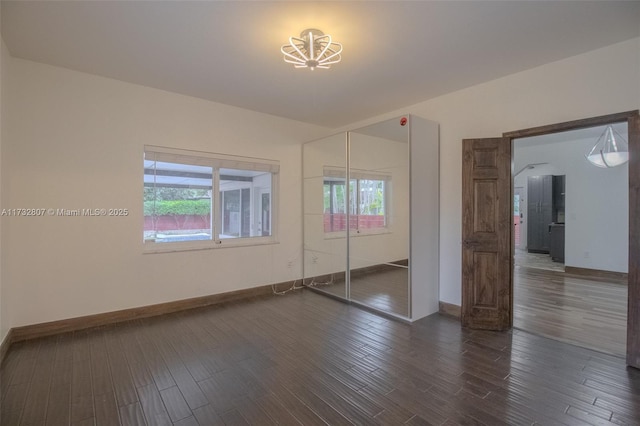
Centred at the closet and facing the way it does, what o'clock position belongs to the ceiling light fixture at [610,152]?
The ceiling light fixture is roughly at 7 o'clock from the closet.

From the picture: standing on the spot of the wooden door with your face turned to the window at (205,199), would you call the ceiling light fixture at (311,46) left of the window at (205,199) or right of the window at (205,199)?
left

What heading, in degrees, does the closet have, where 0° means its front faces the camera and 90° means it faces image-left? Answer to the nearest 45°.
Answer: approximately 45°

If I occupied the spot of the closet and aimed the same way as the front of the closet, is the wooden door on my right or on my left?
on my left

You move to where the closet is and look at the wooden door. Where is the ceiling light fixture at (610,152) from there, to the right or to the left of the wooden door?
left

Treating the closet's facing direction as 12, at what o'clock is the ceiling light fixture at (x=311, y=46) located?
The ceiling light fixture is roughly at 11 o'clock from the closet.

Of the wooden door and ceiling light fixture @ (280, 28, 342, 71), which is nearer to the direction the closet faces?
the ceiling light fixture
